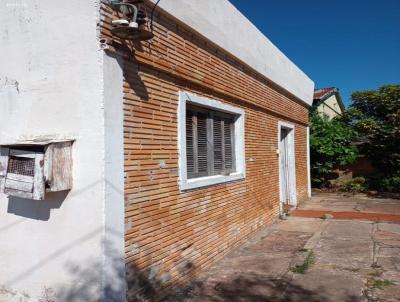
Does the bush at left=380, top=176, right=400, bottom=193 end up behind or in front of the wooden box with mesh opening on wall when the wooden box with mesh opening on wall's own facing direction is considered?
behind

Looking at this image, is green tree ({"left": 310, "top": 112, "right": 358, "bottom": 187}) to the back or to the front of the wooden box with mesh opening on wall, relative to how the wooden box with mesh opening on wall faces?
to the back

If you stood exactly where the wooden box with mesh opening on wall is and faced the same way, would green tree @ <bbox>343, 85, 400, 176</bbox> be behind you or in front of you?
behind

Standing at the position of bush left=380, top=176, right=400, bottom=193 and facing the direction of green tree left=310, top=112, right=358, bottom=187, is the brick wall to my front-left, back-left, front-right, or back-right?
front-left

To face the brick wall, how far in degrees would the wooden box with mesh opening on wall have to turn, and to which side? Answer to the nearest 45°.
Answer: approximately 135° to its left

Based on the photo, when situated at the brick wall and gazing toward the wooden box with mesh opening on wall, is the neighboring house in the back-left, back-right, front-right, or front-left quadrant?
back-right

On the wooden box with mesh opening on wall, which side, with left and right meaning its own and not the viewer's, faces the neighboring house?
back

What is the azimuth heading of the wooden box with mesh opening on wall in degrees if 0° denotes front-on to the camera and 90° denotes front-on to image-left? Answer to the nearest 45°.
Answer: approximately 45°
